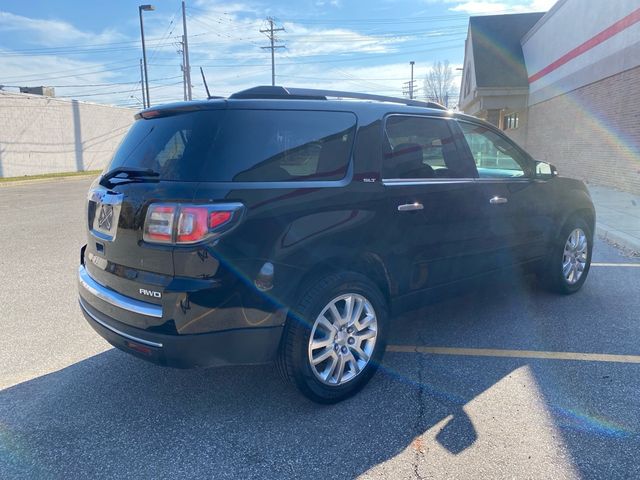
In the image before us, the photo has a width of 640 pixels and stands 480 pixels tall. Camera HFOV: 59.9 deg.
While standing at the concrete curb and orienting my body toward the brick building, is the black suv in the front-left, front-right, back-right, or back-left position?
back-left

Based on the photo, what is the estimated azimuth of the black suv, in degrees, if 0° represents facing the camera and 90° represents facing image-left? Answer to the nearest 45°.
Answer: approximately 225°

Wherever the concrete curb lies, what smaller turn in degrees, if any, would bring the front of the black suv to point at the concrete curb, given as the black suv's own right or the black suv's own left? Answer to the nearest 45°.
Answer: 0° — it already faces it

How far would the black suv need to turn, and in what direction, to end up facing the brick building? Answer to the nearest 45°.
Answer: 0° — it already faces it
